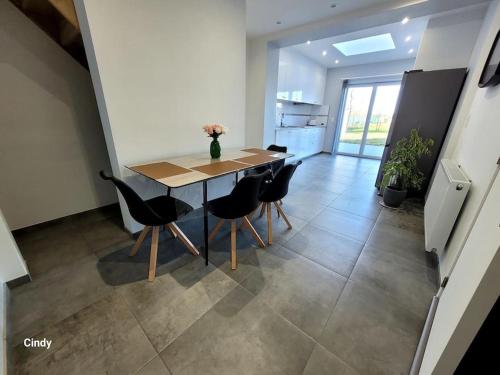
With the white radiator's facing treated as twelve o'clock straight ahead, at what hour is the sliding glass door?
The sliding glass door is roughly at 2 o'clock from the white radiator.

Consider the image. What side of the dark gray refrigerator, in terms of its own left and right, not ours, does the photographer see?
left

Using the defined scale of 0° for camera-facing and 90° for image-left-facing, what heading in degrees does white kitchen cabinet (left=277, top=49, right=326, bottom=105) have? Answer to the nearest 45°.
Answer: approximately 315°

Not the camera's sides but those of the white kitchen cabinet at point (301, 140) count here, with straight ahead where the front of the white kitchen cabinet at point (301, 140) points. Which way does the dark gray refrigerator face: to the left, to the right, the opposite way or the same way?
the opposite way

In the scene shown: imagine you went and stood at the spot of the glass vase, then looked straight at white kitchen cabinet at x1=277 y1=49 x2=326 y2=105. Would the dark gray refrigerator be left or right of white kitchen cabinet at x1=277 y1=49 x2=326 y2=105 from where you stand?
right

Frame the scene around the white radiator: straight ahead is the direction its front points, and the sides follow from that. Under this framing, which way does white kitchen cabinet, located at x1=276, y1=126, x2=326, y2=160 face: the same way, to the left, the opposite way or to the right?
the opposite way

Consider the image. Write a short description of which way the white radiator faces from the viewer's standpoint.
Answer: facing to the left of the viewer
